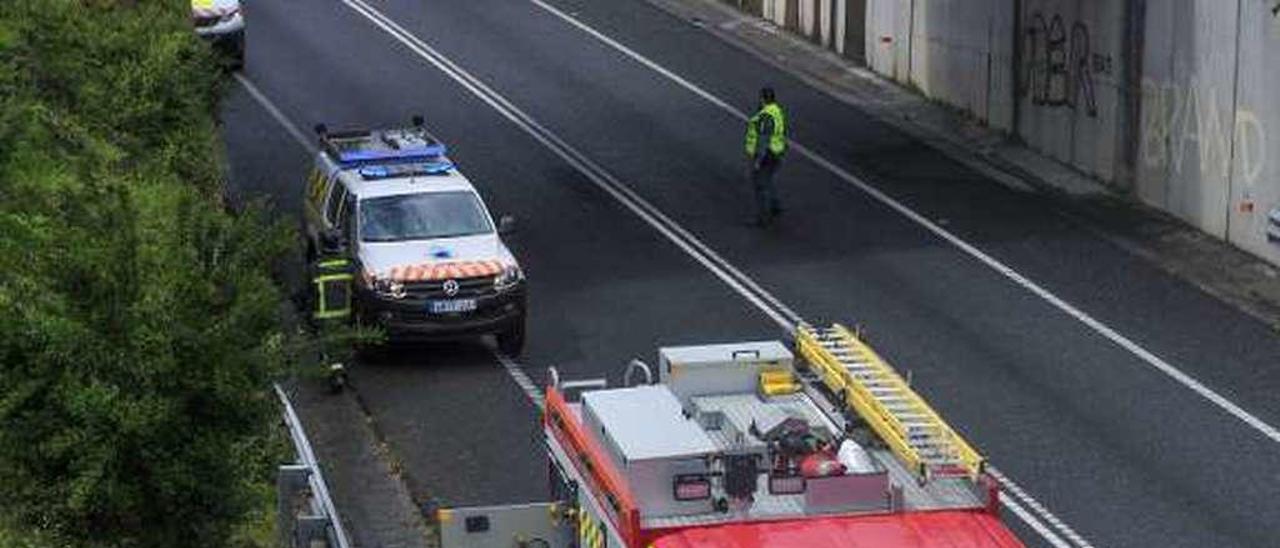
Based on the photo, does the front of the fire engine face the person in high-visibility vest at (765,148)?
no

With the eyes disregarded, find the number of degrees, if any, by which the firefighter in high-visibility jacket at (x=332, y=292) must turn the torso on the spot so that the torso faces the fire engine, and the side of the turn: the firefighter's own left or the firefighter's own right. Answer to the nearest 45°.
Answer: approximately 180°

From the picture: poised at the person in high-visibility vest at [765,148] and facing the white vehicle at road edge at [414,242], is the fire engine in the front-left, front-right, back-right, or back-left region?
front-left

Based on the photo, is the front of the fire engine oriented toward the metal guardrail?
no

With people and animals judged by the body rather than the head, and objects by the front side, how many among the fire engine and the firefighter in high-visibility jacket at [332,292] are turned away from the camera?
1

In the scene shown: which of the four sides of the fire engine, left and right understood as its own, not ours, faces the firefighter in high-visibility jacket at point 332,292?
back

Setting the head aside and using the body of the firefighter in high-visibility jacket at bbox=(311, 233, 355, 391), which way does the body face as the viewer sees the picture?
away from the camera

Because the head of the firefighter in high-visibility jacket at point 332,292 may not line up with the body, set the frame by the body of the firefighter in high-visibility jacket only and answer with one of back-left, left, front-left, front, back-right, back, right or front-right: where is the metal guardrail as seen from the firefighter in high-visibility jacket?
back

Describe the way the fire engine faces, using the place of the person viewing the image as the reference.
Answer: facing the viewer and to the right of the viewer

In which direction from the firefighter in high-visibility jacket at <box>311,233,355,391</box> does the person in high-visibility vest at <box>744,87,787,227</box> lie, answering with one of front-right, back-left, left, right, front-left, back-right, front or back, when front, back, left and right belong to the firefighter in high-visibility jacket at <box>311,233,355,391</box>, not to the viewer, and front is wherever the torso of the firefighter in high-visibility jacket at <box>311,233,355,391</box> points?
front-right

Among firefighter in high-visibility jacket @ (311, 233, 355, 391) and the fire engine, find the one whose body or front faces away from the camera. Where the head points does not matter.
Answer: the firefighter in high-visibility jacket

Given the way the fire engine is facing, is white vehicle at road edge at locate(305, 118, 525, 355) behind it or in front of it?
behind
